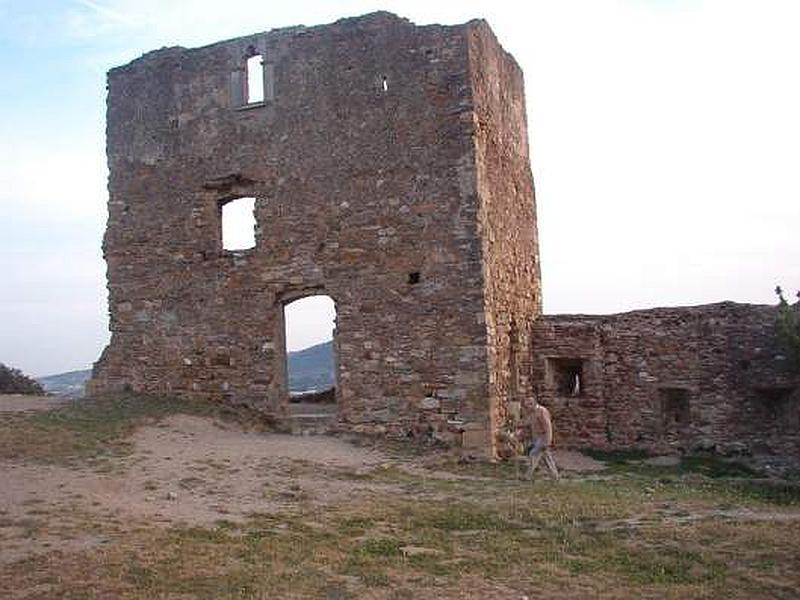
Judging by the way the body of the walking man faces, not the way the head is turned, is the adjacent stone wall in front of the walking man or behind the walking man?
behind
